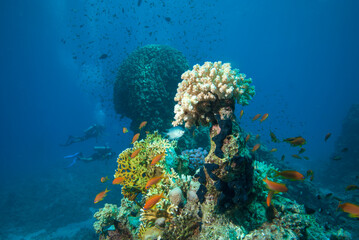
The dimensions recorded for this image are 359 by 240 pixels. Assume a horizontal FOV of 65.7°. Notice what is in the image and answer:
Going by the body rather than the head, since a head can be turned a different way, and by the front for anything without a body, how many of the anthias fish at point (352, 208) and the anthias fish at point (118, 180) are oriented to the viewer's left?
1

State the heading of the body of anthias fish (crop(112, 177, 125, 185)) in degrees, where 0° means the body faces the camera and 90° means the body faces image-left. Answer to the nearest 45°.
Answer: approximately 90°

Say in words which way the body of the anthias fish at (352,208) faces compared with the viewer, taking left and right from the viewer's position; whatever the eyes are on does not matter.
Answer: facing to the right of the viewer

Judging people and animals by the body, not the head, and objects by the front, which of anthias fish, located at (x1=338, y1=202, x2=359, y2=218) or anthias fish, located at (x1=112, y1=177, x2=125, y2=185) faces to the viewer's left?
anthias fish, located at (x1=112, y1=177, x2=125, y2=185)
